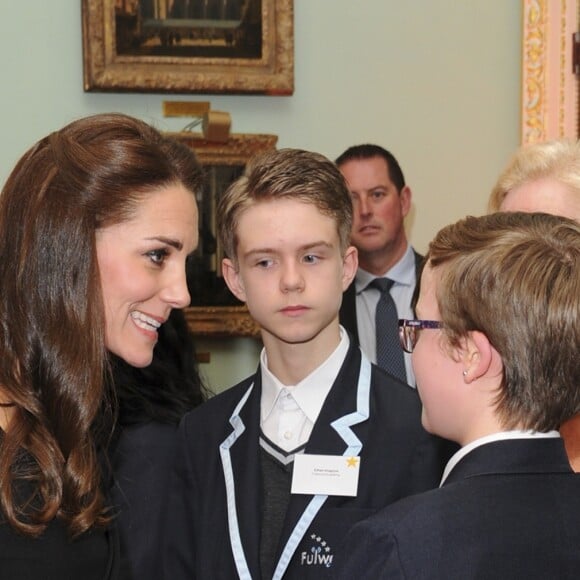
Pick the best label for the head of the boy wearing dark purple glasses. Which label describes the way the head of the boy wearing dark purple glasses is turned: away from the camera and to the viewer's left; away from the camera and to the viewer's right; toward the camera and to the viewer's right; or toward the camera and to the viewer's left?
away from the camera and to the viewer's left

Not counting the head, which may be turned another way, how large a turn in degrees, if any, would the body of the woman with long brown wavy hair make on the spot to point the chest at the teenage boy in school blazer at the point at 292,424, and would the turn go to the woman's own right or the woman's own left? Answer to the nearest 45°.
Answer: approximately 45° to the woman's own left

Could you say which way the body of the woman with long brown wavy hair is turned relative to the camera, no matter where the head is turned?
to the viewer's right

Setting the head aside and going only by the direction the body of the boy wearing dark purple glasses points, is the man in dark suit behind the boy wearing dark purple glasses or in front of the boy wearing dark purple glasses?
in front

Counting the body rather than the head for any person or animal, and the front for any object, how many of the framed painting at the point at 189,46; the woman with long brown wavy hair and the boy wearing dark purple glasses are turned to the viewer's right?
1

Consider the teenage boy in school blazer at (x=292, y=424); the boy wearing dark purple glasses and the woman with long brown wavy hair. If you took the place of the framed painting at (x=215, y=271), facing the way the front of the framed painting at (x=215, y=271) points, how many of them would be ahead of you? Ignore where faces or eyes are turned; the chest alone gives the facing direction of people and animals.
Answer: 3

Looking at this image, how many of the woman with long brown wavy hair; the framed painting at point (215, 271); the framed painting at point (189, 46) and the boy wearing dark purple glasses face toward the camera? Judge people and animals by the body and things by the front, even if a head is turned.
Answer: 2

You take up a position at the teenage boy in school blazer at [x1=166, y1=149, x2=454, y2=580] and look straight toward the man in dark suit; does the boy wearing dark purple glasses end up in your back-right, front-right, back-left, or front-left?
back-right

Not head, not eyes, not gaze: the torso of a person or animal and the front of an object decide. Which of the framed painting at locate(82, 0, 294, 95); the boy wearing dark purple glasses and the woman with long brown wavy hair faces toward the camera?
the framed painting

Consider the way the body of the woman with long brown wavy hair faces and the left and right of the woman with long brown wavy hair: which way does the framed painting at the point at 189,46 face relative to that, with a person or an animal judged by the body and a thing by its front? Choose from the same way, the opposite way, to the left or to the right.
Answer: to the right

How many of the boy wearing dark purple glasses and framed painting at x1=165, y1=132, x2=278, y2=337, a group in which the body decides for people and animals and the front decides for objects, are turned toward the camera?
1

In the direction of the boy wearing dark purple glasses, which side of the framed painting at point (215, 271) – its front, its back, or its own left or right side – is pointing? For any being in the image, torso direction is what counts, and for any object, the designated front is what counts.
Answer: front

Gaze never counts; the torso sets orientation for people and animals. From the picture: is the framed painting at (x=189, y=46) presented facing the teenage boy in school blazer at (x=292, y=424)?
yes

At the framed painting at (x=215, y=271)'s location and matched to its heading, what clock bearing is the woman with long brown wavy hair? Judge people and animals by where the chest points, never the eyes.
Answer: The woman with long brown wavy hair is roughly at 12 o'clock from the framed painting.

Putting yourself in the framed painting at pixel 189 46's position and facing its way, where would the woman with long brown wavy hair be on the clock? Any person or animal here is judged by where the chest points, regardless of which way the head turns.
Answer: The woman with long brown wavy hair is roughly at 12 o'clock from the framed painting.
